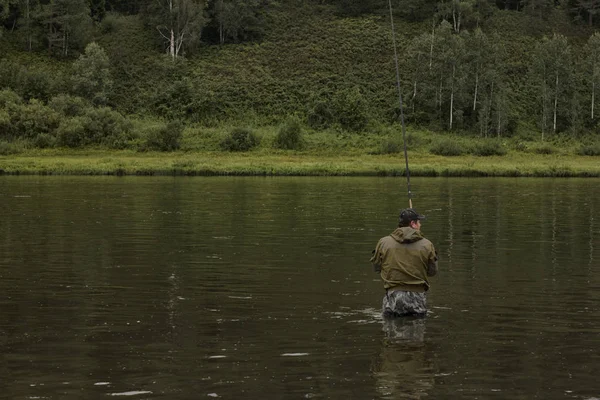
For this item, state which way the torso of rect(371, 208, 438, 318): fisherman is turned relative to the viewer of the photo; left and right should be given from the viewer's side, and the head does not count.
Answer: facing away from the viewer

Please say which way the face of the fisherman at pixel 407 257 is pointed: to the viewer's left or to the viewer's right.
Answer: to the viewer's right
